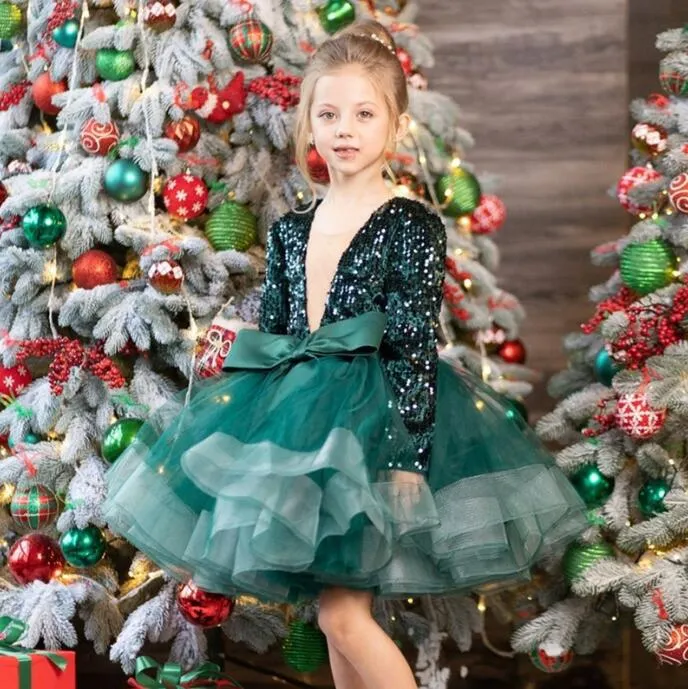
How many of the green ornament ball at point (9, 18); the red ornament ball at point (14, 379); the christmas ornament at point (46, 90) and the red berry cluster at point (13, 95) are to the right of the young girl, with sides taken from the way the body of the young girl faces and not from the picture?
4

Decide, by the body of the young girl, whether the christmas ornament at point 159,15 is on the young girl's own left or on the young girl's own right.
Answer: on the young girl's own right

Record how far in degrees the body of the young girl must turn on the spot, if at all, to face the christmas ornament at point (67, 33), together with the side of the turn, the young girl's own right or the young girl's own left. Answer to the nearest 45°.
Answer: approximately 90° to the young girl's own right

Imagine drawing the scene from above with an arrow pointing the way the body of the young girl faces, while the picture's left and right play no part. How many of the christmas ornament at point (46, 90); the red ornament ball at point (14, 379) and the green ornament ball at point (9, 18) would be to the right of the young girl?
3

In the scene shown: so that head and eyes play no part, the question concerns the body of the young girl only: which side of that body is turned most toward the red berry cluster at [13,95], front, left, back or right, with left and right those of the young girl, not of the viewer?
right

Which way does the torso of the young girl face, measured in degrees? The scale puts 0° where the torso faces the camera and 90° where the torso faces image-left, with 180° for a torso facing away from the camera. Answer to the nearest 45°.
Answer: approximately 45°

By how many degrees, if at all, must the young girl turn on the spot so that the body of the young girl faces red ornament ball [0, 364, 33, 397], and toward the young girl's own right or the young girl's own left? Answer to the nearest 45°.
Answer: approximately 90° to the young girl's own right

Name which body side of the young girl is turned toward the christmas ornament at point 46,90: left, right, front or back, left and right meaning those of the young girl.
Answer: right

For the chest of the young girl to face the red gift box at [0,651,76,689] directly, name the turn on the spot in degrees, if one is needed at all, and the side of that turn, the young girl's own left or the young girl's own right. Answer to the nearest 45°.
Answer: approximately 45° to the young girl's own right
